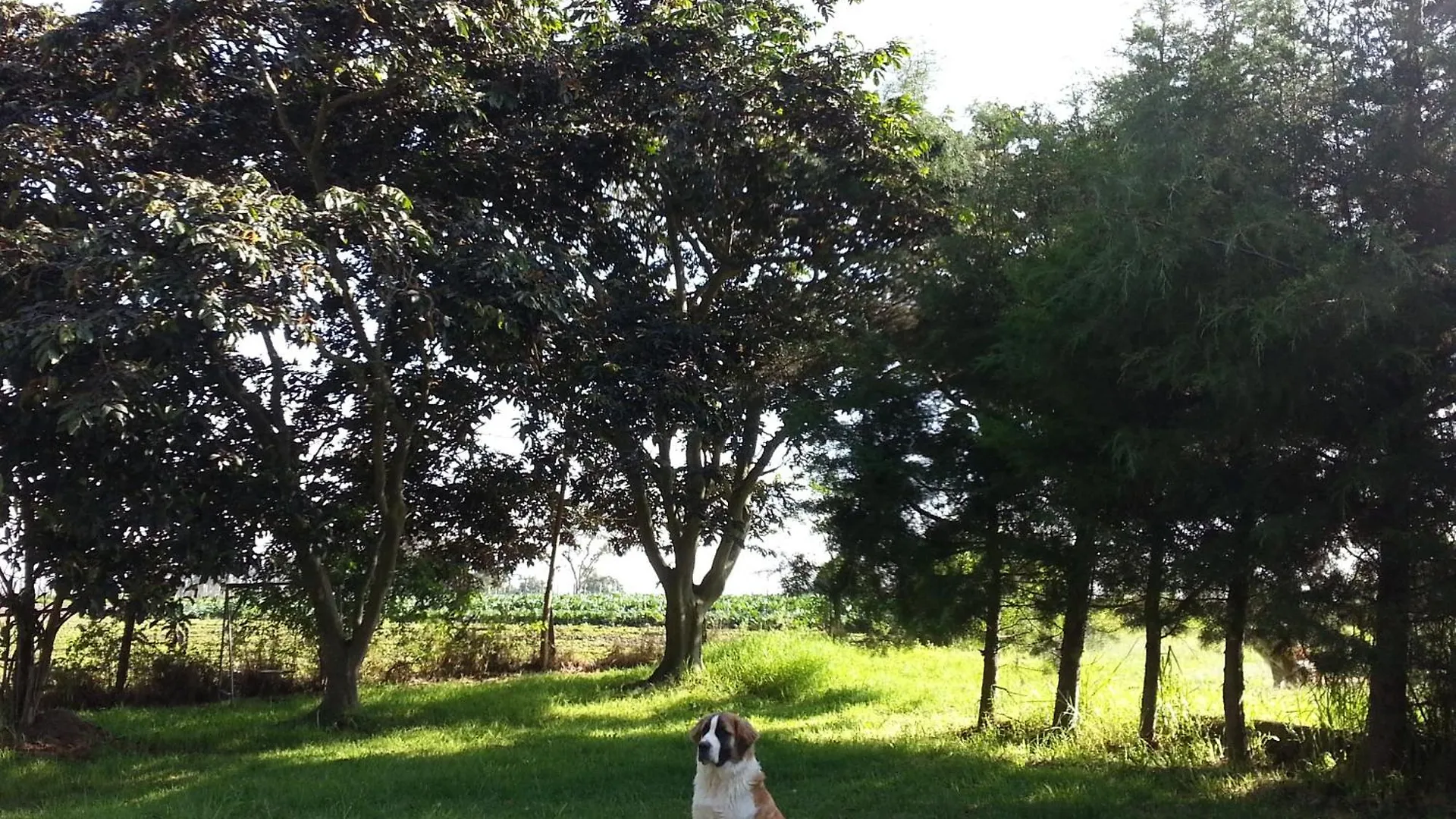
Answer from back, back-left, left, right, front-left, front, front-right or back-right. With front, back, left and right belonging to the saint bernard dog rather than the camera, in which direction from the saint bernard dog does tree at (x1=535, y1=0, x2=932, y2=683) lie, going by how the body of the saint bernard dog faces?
back-right

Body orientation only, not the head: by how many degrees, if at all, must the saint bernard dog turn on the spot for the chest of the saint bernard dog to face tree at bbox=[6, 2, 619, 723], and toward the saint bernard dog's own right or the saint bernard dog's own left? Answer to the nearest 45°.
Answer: approximately 90° to the saint bernard dog's own right

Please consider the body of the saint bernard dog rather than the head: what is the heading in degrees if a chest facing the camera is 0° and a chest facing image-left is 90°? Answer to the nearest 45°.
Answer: approximately 45°
